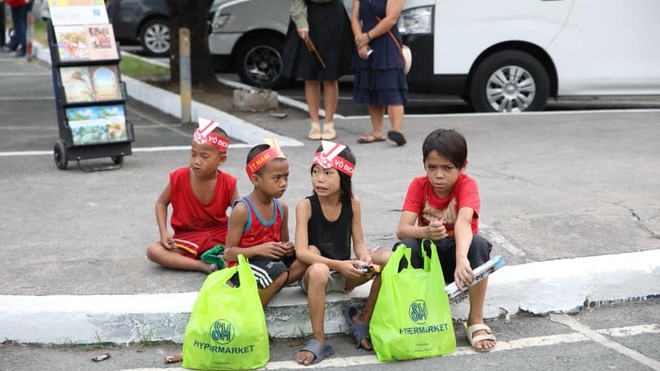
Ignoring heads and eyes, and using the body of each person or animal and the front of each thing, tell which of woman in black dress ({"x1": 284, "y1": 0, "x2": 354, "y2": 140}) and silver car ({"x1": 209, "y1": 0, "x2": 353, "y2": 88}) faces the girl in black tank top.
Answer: the woman in black dress

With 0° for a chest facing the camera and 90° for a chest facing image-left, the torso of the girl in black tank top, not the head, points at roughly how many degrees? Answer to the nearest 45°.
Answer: approximately 0°

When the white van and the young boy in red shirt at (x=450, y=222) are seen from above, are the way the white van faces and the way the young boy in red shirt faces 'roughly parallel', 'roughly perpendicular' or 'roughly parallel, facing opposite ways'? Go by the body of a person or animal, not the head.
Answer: roughly perpendicular

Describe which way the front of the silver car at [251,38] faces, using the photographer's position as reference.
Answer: facing to the left of the viewer

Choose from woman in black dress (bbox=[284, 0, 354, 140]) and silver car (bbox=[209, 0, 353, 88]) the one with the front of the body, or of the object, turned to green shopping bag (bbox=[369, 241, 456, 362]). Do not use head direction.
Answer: the woman in black dress

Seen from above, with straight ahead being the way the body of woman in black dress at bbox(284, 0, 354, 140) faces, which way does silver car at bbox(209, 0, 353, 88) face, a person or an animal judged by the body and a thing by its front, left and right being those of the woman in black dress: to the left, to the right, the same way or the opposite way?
to the right

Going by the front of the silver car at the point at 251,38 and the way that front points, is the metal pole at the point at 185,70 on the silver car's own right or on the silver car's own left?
on the silver car's own left

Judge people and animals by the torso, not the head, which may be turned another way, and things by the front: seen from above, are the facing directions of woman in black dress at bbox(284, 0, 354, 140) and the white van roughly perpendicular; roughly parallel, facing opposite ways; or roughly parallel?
roughly perpendicular
